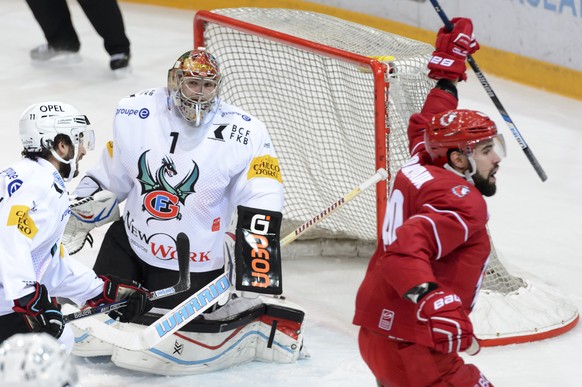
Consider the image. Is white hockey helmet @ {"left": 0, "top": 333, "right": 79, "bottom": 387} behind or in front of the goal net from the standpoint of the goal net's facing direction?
in front

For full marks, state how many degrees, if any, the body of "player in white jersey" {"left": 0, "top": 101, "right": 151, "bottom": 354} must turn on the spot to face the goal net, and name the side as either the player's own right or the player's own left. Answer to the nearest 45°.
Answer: approximately 45° to the player's own left

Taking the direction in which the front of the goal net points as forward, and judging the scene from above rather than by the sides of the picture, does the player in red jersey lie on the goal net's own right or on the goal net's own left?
on the goal net's own left

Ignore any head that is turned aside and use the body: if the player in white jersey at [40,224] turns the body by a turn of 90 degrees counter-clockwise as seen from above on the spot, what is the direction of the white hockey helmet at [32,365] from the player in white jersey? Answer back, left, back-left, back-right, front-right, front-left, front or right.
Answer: back

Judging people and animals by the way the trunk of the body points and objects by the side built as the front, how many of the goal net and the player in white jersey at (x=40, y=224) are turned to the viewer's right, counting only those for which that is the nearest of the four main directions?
1

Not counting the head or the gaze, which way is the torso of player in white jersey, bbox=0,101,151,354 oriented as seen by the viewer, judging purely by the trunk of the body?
to the viewer's right

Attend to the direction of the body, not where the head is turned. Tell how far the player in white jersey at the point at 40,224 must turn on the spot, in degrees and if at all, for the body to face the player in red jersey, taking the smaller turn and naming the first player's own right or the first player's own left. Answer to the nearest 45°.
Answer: approximately 45° to the first player's own right

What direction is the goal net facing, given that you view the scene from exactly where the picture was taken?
facing the viewer and to the left of the viewer

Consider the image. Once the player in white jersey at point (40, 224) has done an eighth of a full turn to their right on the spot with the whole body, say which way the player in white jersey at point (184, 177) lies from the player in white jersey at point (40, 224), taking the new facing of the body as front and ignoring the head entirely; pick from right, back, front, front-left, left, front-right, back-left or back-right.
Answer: left

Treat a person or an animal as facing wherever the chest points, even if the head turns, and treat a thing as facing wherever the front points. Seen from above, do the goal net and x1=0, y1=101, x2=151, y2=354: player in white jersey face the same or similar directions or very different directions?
very different directions

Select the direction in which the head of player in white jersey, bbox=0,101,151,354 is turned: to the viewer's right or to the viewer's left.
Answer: to the viewer's right
